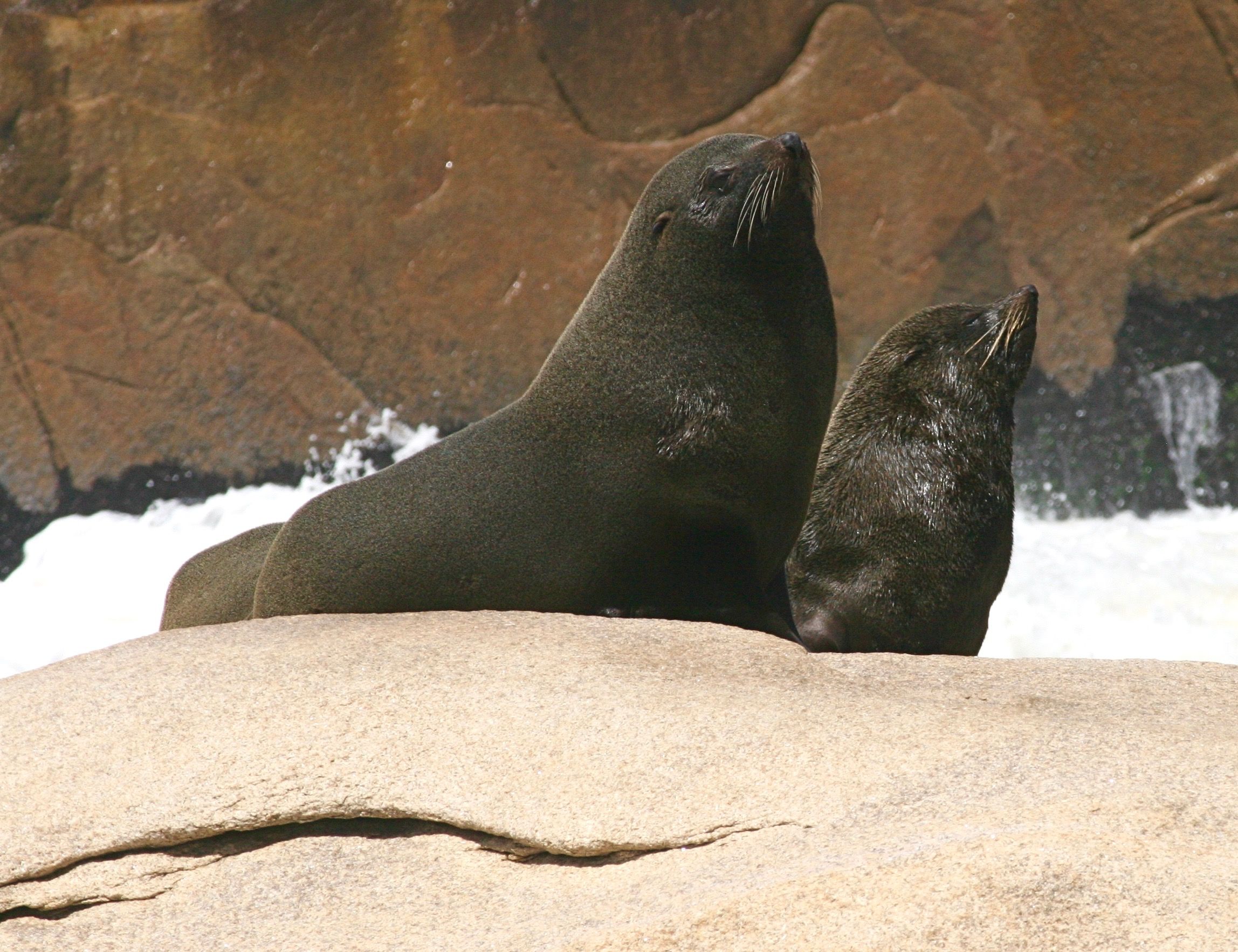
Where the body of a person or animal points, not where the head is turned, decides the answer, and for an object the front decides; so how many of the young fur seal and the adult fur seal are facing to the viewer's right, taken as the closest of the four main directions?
2

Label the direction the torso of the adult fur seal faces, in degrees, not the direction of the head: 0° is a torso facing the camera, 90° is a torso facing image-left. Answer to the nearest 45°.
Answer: approximately 270°

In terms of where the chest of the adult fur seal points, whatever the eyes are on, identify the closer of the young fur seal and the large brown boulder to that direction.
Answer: the young fur seal

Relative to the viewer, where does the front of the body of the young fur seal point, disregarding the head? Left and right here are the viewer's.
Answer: facing to the right of the viewer
